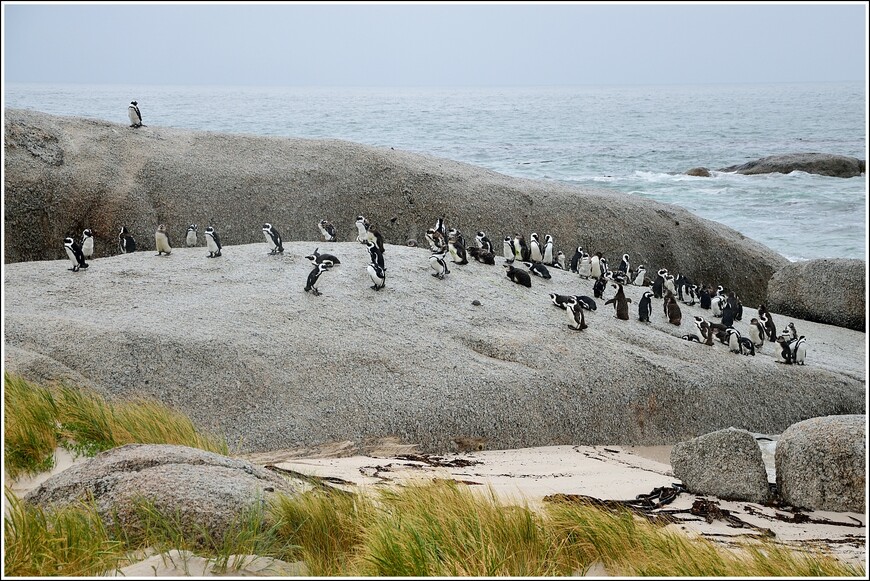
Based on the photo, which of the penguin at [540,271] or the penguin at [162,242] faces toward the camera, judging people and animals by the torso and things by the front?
the penguin at [162,242]

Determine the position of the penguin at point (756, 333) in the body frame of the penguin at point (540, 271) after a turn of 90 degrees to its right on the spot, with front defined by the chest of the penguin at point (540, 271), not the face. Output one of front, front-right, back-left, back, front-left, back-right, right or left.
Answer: right

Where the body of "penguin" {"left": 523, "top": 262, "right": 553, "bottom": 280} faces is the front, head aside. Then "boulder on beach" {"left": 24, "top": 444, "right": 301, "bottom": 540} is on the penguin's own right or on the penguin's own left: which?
on the penguin's own left

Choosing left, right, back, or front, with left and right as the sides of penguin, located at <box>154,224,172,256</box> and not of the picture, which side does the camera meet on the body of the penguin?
front

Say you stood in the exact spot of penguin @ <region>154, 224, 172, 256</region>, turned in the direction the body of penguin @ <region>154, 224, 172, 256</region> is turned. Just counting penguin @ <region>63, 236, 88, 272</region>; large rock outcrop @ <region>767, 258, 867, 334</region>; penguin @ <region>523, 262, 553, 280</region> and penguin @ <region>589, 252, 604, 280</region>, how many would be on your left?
3

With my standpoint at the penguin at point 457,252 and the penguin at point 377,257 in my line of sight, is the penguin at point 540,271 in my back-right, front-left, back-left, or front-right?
back-left

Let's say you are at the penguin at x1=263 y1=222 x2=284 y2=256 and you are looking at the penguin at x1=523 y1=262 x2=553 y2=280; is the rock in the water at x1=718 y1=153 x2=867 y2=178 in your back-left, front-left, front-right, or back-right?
front-left

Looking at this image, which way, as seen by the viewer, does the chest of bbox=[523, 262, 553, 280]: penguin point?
to the viewer's left

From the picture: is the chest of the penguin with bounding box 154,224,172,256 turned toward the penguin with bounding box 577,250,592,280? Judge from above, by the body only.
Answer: no

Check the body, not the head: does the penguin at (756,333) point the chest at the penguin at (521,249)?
no

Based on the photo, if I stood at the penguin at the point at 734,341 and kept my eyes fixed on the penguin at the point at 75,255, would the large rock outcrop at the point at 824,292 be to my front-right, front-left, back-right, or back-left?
back-right

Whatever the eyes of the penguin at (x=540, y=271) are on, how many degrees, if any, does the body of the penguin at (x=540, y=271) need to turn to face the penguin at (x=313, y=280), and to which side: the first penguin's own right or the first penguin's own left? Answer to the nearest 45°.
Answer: approximately 45° to the first penguin's own left

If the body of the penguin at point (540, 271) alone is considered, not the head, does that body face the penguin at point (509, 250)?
yes
